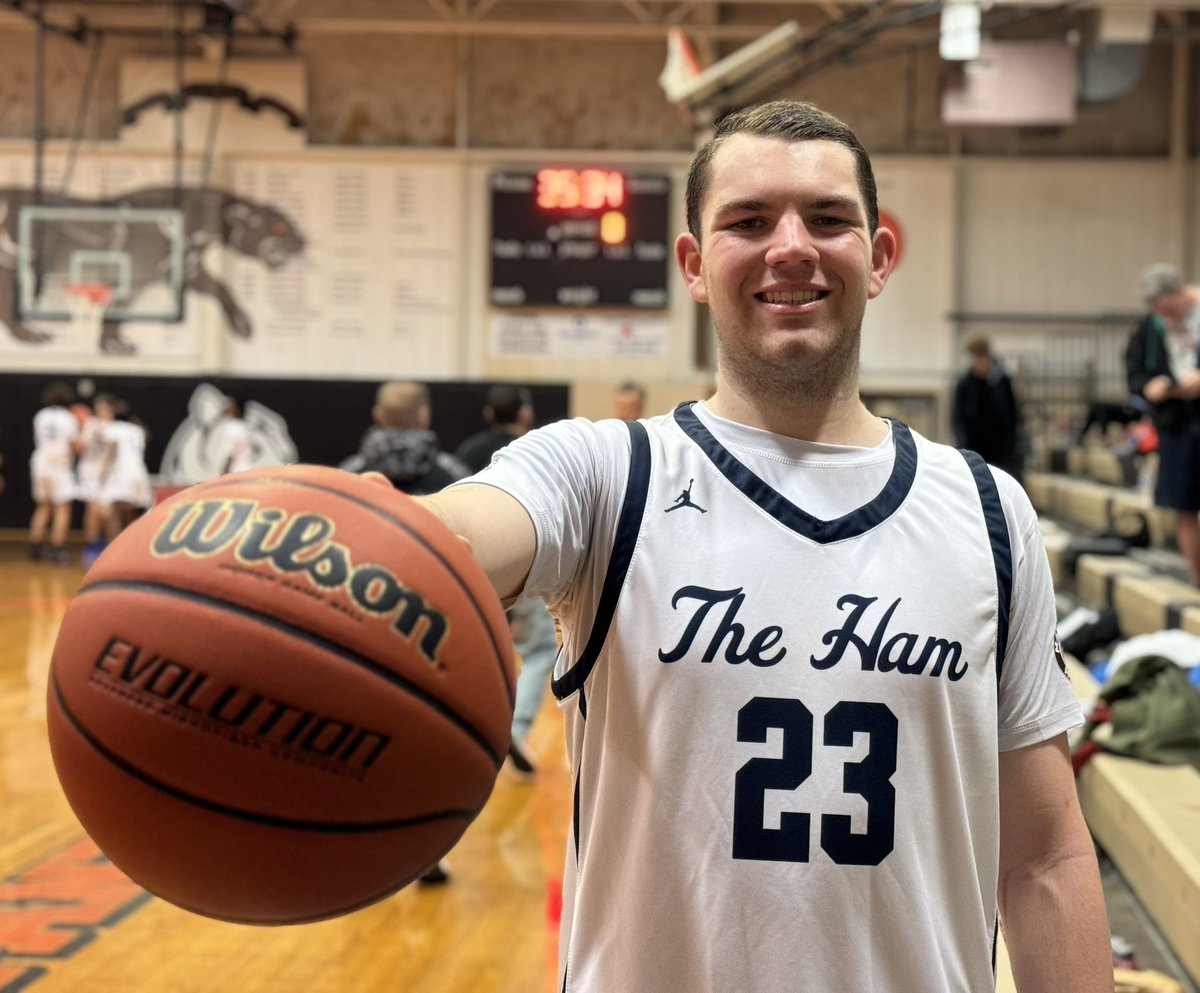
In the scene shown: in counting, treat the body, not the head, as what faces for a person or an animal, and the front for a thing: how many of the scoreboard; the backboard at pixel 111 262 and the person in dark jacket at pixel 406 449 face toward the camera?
2

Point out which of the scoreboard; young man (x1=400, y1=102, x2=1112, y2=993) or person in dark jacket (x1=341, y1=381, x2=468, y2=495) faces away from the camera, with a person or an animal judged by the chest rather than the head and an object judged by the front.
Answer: the person in dark jacket

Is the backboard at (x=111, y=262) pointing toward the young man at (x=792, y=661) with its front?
yes

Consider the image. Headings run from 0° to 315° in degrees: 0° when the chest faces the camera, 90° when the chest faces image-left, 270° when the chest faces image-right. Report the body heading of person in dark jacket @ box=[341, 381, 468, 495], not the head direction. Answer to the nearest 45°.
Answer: approximately 180°

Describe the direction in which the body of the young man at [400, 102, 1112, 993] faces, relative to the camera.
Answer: toward the camera

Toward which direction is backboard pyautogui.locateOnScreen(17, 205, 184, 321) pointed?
toward the camera

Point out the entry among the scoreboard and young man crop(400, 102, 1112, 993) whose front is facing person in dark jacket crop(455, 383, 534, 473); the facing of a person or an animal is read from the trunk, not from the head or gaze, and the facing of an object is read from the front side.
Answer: the scoreboard

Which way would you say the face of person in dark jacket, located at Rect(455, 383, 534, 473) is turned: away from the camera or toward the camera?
away from the camera

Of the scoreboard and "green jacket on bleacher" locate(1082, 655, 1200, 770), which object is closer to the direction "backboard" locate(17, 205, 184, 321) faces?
the green jacket on bleacher

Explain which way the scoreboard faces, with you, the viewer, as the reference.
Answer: facing the viewer

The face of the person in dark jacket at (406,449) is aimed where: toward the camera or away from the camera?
away from the camera

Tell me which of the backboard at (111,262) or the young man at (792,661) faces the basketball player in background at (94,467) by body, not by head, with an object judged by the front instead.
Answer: the backboard
